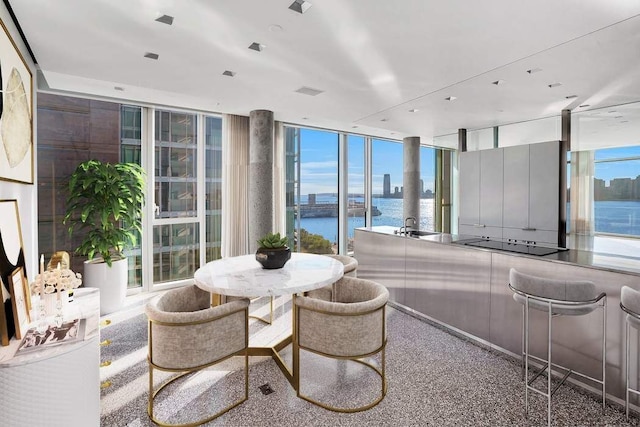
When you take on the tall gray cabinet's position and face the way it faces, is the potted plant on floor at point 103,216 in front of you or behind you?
in front

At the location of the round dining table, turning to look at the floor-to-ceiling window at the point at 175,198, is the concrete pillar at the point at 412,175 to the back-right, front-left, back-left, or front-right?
front-right

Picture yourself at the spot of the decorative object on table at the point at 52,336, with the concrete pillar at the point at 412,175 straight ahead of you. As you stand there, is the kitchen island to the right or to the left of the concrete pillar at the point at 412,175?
right

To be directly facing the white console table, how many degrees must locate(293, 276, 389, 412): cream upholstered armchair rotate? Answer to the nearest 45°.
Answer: approximately 90° to its left

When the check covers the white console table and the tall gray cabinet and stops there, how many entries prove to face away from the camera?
0

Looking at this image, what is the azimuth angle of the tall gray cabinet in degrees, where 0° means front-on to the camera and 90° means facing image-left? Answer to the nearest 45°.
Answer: approximately 45°

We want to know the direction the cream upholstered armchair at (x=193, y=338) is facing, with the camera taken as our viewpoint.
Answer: facing away from the viewer and to the right of the viewer

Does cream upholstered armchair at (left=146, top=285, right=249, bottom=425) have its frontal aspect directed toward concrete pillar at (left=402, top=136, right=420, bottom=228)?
yes

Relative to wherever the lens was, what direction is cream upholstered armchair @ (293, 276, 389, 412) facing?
facing away from the viewer and to the left of the viewer

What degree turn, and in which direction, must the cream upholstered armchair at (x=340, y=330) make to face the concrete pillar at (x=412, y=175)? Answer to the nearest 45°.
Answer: approximately 45° to its right

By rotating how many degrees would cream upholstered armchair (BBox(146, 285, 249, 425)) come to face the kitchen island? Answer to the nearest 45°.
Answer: approximately 45° to its right

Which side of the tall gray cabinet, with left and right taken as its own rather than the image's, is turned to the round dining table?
front

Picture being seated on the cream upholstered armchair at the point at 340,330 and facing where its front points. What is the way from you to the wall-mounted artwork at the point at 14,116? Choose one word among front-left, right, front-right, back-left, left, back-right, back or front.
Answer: front-left

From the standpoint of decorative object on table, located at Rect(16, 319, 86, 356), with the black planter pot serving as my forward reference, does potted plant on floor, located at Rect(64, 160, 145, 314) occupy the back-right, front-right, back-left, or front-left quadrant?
front-left

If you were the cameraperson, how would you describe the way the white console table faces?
facing the viewer and to the right of the viewer

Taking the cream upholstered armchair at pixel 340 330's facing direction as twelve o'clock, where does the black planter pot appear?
The black planter pot is roughly at 12 o'clock from the cream upholstered armchair.
